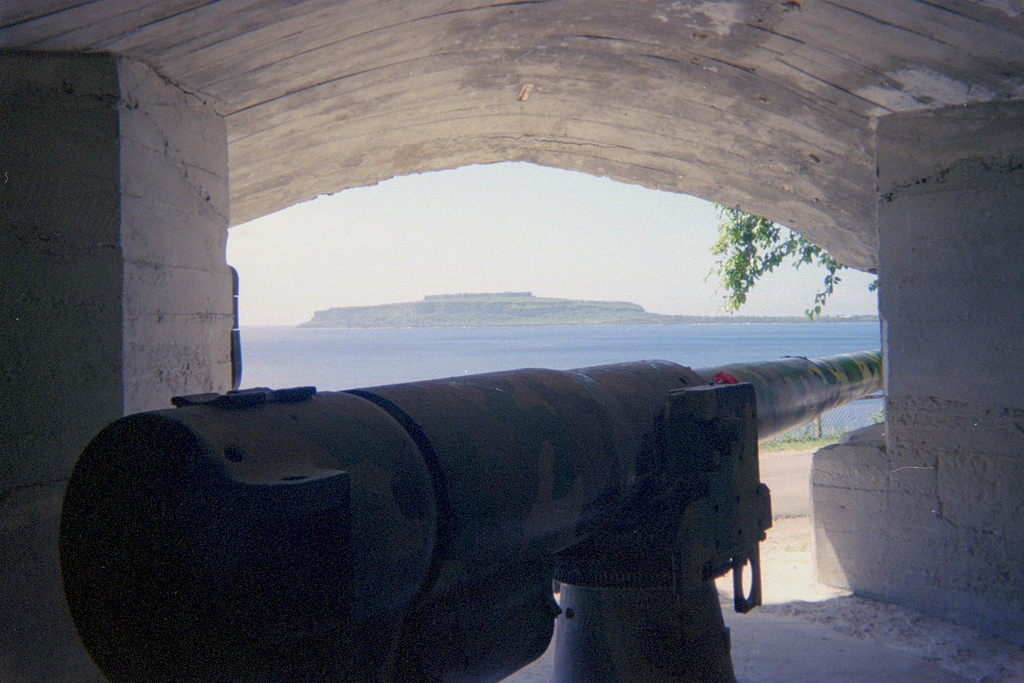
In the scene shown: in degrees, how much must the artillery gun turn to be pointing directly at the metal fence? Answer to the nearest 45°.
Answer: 0° — it already faces it

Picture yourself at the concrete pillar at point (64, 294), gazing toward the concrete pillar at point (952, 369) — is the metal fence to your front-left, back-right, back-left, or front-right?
front-left

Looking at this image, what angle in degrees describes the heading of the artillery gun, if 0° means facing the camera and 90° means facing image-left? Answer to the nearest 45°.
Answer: approximately 225°

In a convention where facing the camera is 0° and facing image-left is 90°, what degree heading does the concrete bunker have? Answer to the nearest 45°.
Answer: approximately 180°

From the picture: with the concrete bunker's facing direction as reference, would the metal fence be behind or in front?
in front

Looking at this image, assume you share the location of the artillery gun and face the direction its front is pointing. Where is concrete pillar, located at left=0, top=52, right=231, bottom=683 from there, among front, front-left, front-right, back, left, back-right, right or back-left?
left

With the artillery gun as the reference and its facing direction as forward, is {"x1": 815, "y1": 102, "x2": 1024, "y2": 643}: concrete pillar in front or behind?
in front
